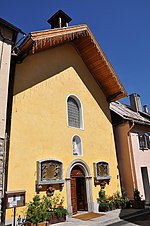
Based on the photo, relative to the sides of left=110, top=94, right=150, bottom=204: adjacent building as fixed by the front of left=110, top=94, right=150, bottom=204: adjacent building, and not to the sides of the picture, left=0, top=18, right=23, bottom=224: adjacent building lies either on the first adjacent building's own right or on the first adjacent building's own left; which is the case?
on the first adjacent building's own right

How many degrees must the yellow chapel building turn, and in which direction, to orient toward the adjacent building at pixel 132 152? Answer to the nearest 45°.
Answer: approximately 90° to its left

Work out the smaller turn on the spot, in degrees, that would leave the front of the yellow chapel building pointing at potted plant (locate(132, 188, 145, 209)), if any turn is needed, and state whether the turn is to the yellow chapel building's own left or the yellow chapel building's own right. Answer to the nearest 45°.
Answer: approximately 90° to the yellow chapel building's own left

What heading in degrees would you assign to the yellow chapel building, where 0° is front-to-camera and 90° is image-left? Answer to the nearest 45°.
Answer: approximately 315°
